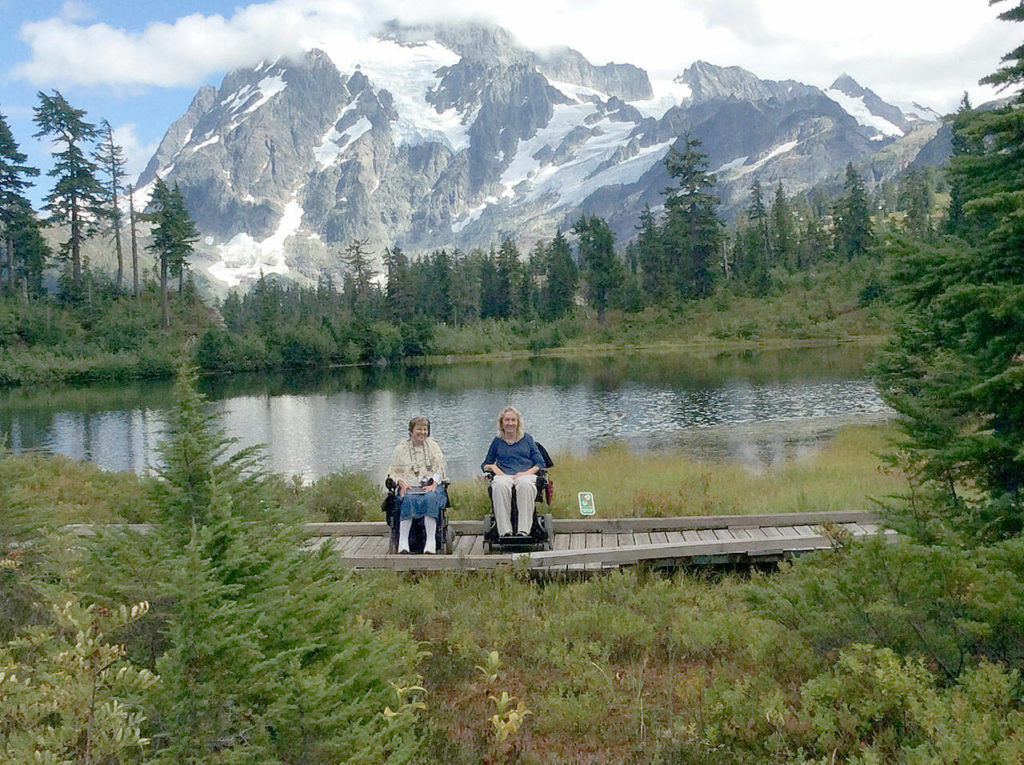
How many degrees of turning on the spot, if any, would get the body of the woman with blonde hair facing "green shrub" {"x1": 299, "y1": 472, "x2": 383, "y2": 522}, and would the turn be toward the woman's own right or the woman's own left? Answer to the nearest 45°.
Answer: approximately 135° to the woman's own right

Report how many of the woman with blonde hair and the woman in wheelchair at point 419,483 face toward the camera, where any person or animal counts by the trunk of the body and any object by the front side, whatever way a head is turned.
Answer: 2

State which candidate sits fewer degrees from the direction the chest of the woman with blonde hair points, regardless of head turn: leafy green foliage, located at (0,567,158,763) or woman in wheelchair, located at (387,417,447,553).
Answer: the leafy green foliage

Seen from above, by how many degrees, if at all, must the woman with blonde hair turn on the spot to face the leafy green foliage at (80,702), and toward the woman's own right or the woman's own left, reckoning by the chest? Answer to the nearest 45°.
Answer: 0° — they already face it

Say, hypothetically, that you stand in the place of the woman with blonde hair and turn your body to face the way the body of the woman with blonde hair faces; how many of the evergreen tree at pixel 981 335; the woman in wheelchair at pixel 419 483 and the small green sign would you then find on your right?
1

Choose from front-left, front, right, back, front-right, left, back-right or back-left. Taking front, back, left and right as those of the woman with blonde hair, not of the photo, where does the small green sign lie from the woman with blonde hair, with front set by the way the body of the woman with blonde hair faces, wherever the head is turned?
back-left

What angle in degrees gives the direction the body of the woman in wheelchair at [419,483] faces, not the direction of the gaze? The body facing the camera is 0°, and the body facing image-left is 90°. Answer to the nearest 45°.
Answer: approximately 0°

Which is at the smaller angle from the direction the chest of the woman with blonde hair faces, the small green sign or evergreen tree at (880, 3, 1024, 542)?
the evergreen tree

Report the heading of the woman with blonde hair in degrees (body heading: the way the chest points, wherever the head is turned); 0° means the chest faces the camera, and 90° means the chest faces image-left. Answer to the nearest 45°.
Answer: approximately 0°

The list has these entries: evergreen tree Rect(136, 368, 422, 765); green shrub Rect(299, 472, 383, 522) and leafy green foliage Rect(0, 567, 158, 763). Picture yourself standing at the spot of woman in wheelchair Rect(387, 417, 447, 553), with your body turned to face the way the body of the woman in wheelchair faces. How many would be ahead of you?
2
